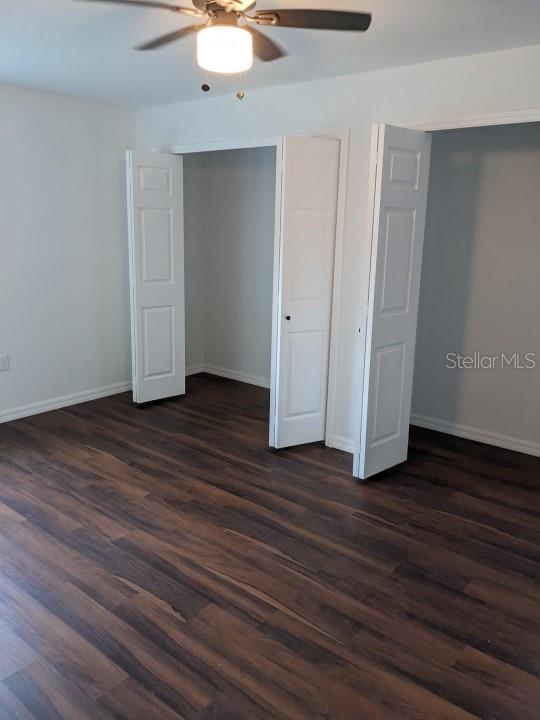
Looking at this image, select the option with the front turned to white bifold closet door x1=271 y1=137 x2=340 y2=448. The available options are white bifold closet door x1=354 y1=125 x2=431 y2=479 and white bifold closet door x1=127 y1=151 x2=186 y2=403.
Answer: white bifold closet door x1=127 y1=151 x2=186 y2=403

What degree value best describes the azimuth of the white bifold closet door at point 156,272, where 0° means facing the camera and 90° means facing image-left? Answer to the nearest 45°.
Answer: approximately 315°

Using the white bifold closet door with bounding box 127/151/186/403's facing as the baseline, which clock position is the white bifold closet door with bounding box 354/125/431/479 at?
the white bifold closet door with bounding box 354/125/431/479 is roughly at 12 o'clock from the white bifold closet door with bounding box 127/151/186/403.

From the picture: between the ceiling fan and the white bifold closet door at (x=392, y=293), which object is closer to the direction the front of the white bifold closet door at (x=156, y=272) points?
the white bifold closet door

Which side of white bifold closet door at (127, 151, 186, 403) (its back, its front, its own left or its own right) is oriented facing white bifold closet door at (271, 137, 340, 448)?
front

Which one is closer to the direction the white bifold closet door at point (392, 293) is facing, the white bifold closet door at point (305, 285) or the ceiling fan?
the ceiling fan

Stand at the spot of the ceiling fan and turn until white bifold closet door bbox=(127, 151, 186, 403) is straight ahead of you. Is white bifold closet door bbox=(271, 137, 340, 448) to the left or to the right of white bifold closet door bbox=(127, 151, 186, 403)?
right

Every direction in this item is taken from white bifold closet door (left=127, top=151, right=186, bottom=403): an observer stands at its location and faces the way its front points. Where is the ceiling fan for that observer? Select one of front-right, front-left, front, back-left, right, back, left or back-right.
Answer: front-right
